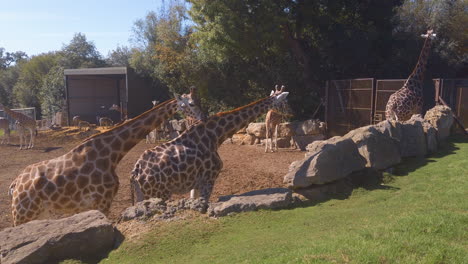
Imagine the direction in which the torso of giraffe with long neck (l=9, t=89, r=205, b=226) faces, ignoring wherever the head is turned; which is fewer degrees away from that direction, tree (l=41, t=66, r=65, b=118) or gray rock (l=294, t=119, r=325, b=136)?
the gray rock

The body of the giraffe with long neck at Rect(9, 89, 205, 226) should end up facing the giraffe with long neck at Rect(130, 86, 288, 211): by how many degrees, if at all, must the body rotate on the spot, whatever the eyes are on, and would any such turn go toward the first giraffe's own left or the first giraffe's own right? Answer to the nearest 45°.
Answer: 0° — it already faces it

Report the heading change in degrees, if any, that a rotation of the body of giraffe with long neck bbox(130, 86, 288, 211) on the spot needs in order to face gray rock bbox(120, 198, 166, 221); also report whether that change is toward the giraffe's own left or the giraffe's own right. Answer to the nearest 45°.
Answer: approximately 135° to the giraffe's own right

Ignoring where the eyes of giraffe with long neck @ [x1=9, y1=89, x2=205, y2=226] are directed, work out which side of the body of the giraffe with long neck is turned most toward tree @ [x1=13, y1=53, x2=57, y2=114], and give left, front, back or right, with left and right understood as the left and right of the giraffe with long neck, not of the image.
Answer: left

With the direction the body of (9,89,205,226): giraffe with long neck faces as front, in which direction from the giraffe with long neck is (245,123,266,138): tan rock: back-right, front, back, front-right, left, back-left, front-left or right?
front-left

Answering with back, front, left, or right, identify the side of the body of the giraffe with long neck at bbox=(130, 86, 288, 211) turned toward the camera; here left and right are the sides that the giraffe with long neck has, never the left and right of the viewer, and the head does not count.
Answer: right

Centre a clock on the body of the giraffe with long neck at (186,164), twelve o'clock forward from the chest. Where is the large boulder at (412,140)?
The large boulder is roughly at 11 o'clock from the giraffe with long neck.

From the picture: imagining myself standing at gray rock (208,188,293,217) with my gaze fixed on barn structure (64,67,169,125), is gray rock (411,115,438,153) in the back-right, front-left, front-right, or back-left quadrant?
front-right

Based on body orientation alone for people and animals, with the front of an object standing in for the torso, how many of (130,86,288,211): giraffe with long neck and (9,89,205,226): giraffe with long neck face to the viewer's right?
2

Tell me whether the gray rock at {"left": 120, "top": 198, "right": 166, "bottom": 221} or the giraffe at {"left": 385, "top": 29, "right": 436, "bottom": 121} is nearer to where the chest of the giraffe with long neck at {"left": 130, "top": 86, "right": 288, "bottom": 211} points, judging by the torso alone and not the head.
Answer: the giraffe

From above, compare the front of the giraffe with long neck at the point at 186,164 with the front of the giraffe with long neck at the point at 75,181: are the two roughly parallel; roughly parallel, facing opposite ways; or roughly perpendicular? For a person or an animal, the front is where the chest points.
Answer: roughly parallel

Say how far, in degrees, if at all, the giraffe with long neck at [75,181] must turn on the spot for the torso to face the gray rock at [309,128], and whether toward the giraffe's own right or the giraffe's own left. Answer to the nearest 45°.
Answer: approximately 45° to the giraffe's own left

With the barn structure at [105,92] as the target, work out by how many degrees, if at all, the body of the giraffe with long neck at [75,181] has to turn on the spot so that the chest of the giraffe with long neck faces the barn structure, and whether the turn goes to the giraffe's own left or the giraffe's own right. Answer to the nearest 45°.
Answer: approximately 90° to the giraffe's own left

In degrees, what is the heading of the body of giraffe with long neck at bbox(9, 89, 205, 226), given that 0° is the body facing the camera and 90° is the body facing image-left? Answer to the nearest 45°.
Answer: approximately 270°
